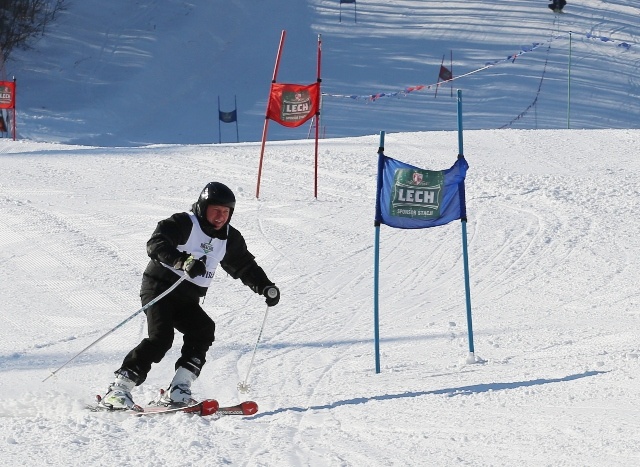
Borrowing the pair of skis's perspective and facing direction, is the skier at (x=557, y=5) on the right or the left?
on its left

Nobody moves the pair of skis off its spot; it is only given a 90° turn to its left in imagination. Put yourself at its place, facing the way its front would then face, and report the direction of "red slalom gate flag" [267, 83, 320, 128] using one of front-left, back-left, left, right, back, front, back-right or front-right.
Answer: front

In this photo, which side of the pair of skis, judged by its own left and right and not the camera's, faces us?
right

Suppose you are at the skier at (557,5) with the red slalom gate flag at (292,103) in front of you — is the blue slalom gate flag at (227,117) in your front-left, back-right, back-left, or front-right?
front-right

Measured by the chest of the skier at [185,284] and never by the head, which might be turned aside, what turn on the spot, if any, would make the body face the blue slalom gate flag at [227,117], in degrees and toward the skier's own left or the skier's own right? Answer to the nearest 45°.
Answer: approximately 135° to the skier's own left

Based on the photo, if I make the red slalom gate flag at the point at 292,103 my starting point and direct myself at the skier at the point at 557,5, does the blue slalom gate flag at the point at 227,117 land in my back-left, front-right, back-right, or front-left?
front-left

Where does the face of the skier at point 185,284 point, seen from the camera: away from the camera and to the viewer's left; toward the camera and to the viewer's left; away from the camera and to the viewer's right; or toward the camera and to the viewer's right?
toward the camera and to the viewer's right

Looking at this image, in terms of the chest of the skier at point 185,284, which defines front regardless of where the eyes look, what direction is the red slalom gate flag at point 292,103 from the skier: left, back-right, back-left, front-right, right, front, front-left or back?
back-left

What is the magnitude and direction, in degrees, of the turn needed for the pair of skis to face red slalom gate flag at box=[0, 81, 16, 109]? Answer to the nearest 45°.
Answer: approximately 90° to its left

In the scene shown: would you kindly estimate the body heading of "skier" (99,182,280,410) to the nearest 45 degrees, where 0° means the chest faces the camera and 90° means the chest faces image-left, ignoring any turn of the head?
approximately 315°

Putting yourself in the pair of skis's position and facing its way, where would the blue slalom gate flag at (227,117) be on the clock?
The blue slalom gate flag is roughly at 9 o'clock from the pair of skis.
